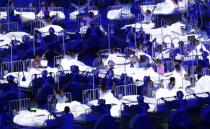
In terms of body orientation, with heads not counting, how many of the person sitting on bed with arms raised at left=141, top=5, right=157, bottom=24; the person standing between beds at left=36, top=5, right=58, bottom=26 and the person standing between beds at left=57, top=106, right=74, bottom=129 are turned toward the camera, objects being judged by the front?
2

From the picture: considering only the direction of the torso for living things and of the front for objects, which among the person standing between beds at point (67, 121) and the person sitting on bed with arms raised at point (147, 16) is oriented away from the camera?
the person standing between beds at point (67, 121)

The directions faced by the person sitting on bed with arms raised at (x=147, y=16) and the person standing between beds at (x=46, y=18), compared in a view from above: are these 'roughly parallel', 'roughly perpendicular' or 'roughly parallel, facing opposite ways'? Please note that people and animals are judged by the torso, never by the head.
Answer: roughly parallel

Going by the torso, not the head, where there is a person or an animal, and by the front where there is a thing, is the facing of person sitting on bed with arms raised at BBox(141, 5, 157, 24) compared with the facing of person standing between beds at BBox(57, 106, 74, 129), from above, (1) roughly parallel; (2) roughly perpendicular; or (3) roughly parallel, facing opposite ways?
roughly parallel, facing opposite ways

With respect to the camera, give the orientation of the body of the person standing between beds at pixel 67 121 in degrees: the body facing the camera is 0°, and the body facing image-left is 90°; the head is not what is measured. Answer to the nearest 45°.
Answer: approximately 180°

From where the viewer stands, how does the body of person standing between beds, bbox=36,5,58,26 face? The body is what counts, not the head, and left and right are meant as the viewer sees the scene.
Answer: facing the viewer

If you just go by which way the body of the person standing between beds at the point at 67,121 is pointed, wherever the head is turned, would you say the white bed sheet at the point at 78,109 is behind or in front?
in front

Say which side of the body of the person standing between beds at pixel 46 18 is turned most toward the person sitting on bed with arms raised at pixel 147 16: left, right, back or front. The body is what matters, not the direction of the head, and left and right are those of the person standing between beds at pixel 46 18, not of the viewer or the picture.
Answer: left

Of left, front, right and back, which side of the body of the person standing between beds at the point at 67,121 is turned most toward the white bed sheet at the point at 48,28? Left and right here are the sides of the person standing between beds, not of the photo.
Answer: front

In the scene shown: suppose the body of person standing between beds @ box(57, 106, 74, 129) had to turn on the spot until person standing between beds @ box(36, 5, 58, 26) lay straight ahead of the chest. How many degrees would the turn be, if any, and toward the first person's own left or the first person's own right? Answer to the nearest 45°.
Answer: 0° — they already face them

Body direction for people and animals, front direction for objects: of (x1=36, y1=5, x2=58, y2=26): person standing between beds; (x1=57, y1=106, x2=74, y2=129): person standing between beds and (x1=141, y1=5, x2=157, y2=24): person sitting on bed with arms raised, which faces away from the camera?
(x1=57, y1=106, x2=74, y2=129): person standing between beds

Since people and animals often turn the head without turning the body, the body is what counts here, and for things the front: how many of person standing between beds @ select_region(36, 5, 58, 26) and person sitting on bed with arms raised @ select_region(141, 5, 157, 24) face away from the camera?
0
